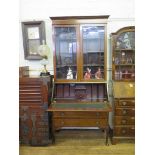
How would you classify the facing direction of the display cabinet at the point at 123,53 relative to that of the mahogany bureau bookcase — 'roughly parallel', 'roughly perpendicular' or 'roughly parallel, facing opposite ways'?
roughly parallel

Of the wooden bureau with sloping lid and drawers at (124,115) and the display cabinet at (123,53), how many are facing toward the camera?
2

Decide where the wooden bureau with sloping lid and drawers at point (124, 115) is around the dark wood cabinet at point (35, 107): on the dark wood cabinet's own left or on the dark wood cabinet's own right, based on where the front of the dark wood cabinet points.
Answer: on the dark wood cabinet's own left

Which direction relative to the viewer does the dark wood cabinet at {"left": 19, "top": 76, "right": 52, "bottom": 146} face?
toward the camera

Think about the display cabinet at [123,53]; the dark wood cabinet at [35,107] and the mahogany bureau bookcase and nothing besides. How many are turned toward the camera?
3

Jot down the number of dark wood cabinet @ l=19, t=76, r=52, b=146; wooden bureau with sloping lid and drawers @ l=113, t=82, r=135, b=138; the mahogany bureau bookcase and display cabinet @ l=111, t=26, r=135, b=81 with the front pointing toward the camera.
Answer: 4

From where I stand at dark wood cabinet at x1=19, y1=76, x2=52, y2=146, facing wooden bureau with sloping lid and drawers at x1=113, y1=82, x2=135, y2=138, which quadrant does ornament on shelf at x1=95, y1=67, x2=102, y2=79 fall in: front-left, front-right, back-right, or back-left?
front-left

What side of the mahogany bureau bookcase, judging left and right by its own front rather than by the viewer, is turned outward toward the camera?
front

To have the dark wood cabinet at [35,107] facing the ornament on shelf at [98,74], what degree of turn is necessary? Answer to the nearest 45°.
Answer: approximately 90° to its left

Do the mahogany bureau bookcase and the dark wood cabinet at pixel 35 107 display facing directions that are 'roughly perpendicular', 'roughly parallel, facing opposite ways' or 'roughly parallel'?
roughly parallel

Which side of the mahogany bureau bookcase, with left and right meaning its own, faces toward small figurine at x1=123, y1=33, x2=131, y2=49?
left
